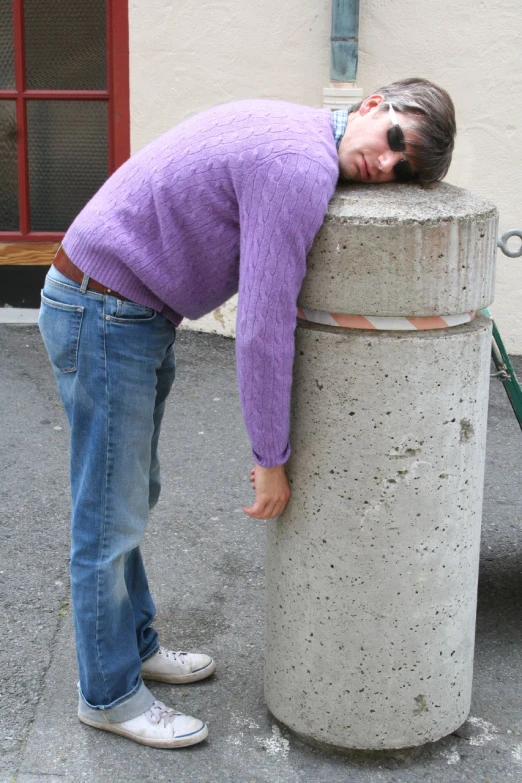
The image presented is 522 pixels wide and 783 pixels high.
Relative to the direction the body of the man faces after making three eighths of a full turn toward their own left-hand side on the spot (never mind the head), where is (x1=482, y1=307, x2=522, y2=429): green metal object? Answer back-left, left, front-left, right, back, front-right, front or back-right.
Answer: right

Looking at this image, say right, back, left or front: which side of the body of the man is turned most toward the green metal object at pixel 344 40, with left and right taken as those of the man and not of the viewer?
left

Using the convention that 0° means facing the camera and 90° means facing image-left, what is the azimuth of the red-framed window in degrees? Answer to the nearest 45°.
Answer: approximately 0°

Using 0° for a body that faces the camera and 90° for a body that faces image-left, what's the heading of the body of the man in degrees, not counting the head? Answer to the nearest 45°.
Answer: approximately 270°

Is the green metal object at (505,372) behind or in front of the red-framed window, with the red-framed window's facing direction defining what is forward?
in front

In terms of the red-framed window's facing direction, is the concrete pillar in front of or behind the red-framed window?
in front
